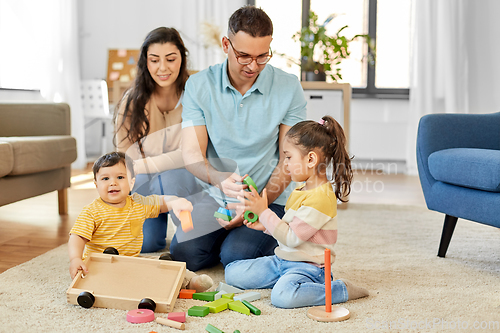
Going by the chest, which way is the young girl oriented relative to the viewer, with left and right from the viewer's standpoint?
facing to the left of the viewer

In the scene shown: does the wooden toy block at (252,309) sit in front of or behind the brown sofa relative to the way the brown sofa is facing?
in front

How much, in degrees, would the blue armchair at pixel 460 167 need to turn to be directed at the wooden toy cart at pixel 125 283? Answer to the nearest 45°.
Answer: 0° — it already faces it

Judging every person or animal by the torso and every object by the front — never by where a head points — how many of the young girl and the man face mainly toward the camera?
1

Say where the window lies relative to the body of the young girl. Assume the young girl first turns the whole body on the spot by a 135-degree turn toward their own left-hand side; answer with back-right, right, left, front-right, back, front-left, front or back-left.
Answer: back-left

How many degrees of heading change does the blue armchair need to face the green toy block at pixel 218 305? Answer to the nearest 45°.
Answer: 0° — it already faces it

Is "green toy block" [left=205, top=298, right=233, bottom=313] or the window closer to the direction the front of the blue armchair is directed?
the green toy block

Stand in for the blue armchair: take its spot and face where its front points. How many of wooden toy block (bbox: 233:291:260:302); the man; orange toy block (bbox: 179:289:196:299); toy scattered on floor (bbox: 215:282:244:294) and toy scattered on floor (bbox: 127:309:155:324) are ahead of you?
5

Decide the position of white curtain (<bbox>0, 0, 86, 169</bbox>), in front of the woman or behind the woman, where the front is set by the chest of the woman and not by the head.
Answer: behind

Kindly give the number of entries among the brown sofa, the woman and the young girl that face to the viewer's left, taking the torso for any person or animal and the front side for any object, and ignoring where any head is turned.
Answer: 1

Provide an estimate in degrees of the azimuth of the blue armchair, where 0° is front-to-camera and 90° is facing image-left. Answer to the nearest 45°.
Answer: approximately 45°

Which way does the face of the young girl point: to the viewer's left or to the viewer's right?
to the viewer's left

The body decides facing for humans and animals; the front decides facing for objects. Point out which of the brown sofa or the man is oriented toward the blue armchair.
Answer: the brown sofa
